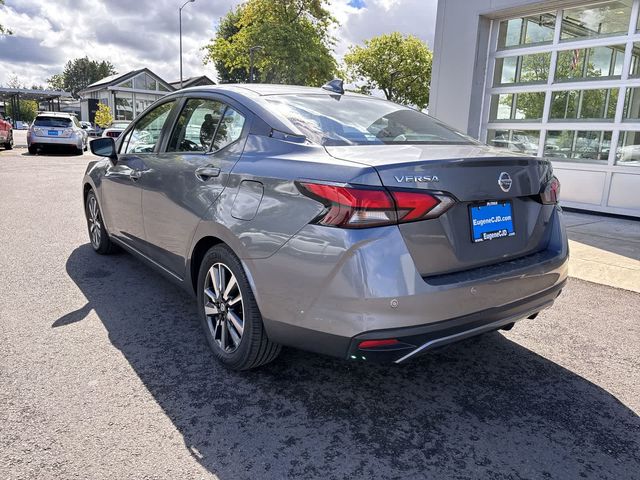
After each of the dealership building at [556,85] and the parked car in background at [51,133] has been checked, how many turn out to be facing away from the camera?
1

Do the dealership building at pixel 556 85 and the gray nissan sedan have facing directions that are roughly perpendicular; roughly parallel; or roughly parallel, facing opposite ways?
roughly perpendicular

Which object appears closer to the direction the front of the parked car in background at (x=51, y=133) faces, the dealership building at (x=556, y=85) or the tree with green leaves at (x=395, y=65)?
the tree with green leaves

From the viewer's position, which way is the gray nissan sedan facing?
facing away from the viewer and to the left of the viewer

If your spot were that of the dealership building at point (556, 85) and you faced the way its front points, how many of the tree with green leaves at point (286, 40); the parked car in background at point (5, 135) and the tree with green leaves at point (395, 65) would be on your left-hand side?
0

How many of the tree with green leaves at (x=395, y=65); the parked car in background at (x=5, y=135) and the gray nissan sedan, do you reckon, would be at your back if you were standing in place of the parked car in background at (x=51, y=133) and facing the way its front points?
1

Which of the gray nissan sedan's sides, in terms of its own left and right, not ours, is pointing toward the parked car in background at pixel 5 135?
front

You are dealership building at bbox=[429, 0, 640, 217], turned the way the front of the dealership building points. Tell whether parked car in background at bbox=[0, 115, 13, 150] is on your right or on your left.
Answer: on your right

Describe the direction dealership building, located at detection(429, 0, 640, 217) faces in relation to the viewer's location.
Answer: facing the viewer and to the left of the viewer

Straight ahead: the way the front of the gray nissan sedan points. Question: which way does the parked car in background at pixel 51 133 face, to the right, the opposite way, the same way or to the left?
the same way

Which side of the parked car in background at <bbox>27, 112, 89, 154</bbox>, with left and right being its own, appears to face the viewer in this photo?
back

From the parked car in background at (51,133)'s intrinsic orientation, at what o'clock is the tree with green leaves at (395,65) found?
The tree with green leaves is roughly at 2 o'clock from the parked car in background.

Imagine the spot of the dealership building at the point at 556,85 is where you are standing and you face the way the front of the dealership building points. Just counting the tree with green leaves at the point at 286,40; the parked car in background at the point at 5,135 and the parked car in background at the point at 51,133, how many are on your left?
0

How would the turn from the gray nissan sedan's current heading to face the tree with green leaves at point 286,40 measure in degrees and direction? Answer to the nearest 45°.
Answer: approximately 45° to its right

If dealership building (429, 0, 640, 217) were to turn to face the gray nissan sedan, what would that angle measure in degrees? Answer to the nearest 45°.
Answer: approximately 45° to its left

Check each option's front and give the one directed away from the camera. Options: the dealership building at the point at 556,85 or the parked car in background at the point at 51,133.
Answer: the parked car in background
